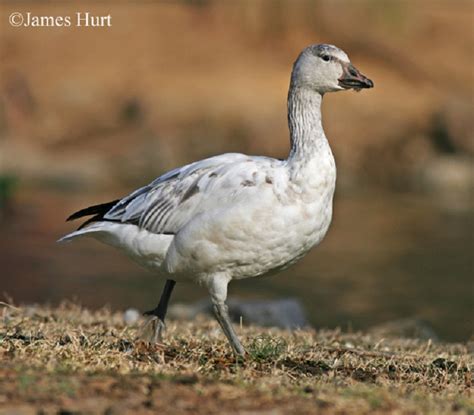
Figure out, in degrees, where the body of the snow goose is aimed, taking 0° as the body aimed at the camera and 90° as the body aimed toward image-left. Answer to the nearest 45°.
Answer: approximately 270°
